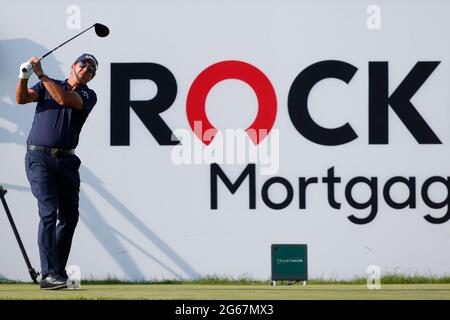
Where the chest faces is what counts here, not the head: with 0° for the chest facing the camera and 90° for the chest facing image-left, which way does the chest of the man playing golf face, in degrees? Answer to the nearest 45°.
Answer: approximately 0°

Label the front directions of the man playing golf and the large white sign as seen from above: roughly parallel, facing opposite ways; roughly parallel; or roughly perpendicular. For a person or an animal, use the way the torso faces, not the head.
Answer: roughly parallel

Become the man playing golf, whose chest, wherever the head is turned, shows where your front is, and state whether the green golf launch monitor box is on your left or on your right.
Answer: on your left

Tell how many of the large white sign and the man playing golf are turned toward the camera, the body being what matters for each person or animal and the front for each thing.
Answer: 2

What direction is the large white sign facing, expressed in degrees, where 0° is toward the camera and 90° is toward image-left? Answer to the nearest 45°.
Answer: approximately 0°
